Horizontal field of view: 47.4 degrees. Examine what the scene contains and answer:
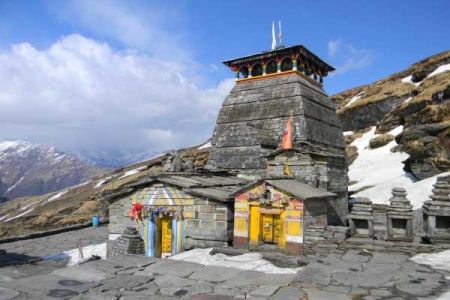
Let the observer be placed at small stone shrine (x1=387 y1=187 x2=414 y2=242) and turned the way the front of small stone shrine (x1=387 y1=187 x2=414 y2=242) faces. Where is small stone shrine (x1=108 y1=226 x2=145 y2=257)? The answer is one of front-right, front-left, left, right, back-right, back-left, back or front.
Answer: right

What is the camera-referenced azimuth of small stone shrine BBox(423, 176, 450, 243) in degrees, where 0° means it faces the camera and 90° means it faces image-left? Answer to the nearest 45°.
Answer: approximately 0°

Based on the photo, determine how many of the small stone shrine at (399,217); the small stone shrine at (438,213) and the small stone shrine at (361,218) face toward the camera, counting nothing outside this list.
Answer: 3

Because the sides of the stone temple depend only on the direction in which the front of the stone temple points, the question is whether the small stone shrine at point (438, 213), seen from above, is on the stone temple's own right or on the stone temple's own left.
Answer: on the stone temple's own left

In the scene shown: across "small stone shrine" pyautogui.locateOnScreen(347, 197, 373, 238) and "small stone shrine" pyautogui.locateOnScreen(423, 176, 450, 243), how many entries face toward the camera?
2

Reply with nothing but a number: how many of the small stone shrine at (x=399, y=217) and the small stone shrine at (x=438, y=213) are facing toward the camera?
2

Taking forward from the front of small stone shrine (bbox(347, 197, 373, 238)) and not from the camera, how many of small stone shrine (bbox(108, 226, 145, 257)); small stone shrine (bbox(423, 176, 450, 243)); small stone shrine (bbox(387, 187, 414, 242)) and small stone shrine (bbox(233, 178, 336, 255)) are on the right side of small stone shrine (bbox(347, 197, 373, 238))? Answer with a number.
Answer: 2

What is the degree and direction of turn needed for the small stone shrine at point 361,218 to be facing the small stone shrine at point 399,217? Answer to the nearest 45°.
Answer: approximately 90° to its left

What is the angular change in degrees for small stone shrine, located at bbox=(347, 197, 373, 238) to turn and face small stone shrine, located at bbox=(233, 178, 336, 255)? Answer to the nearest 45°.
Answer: approximately 90° to its right

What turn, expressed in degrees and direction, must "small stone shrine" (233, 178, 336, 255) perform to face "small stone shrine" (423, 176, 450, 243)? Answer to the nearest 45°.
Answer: approximately 135° to its left

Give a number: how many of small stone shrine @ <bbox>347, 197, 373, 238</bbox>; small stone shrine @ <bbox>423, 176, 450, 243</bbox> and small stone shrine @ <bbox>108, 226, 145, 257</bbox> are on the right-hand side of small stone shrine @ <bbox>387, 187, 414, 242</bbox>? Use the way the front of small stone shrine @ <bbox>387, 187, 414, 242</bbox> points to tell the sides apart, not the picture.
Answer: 2
